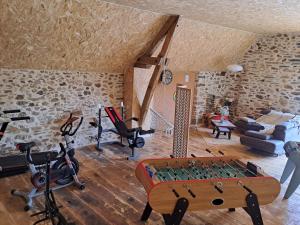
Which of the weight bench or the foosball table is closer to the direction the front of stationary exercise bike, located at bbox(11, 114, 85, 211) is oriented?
the weight bench

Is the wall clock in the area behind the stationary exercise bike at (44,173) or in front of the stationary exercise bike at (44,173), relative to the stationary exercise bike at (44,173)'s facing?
in front

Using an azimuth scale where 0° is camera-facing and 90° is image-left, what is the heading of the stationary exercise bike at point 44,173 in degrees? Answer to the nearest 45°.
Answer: approximately 225°

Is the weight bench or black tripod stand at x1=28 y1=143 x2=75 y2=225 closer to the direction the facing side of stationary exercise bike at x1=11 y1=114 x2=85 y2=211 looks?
the weight bench
